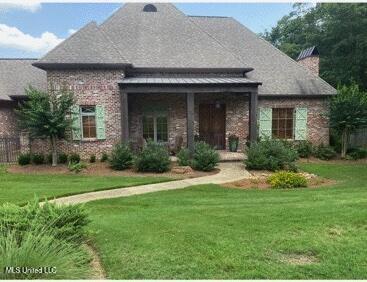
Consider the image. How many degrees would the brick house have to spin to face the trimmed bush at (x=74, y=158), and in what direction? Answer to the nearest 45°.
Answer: approximately 45° to its right

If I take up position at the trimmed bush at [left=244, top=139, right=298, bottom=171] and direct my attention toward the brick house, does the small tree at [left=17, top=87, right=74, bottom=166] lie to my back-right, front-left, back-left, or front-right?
front-left

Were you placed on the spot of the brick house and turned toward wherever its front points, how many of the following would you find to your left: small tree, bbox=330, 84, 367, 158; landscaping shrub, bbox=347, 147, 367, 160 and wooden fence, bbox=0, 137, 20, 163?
2

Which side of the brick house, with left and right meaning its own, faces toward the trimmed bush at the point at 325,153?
left

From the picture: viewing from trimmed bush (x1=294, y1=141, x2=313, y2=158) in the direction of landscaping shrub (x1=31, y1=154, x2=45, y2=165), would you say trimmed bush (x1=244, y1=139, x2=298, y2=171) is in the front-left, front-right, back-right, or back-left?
front-left

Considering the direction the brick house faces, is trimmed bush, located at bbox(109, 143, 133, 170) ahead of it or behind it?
ahead

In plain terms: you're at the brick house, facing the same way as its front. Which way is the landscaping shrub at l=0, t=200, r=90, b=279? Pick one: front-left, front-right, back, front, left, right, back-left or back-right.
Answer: front

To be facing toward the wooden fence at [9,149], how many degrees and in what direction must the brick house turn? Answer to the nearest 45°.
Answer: approximately 90° to its right

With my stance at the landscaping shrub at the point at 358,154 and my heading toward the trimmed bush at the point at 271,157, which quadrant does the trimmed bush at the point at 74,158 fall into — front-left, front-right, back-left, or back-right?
front-right

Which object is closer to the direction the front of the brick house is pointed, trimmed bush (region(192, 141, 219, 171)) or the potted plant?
the trimmed bush

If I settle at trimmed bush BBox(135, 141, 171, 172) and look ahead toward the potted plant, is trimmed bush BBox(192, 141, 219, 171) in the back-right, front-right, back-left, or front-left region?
front-right

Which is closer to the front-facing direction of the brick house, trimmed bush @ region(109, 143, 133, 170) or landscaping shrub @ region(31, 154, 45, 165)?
the trimmed bush

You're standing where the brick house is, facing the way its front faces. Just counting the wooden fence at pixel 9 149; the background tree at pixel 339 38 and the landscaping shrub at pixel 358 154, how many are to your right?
1

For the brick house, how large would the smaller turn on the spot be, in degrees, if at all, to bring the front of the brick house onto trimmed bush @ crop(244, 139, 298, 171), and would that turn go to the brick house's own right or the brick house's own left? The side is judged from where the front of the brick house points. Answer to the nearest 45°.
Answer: approximately 45° to the brick house's own left

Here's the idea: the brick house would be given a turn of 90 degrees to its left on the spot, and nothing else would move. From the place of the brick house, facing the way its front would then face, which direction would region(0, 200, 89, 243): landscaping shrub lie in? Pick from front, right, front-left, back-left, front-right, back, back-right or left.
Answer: right

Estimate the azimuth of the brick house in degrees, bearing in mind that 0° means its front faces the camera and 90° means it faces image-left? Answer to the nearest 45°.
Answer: approximately 0°

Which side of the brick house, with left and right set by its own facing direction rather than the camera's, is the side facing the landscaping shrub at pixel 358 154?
left
